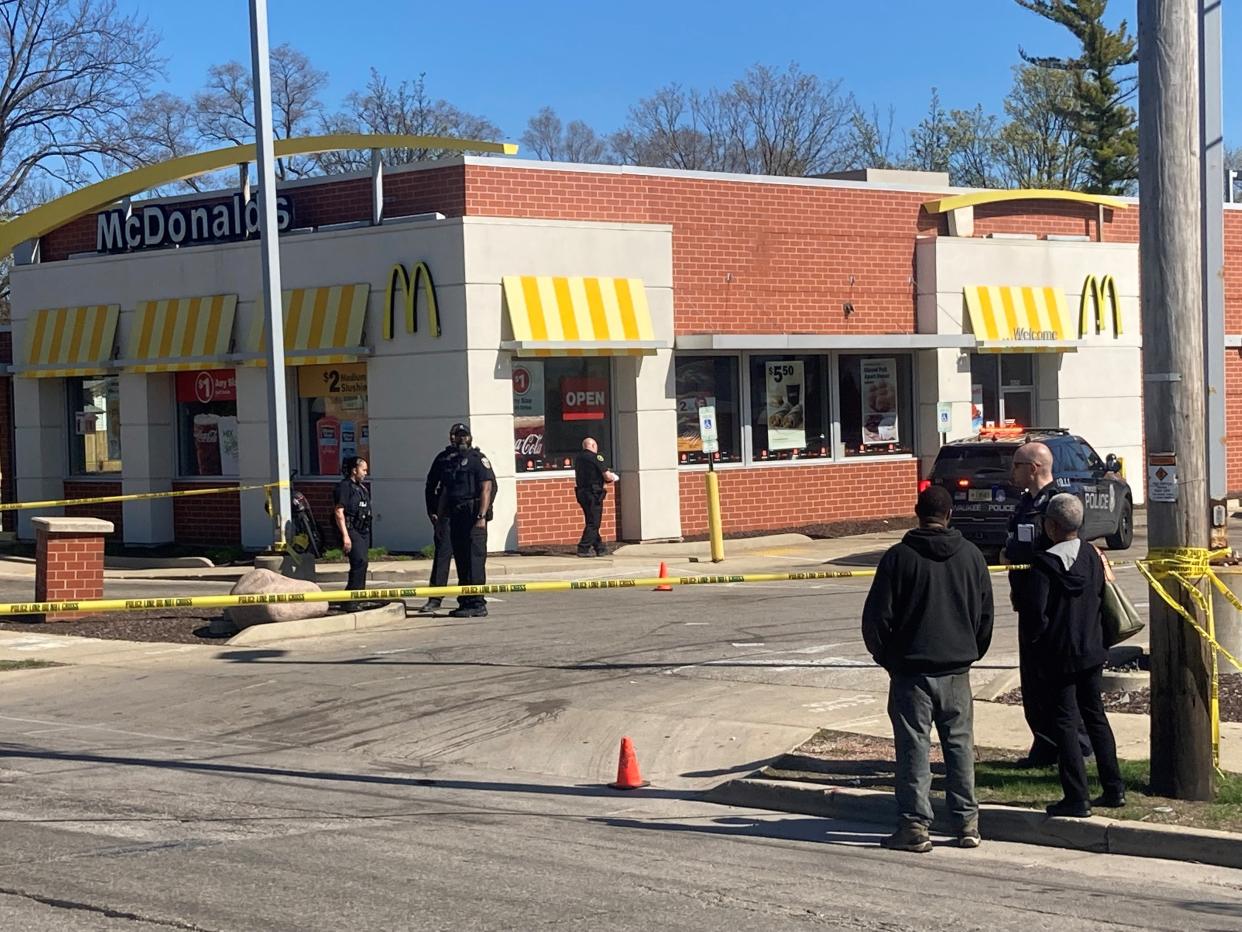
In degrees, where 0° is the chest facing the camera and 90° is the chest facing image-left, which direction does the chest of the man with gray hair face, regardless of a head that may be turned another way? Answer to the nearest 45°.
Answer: approximately 135°

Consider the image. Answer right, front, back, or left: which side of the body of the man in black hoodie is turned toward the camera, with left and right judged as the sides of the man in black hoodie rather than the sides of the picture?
back

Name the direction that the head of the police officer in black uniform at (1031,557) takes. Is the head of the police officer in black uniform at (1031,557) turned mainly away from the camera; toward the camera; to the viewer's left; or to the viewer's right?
to the viewer's left

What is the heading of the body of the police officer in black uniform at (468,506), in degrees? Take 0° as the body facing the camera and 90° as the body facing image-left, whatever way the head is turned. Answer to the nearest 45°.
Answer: approximately 45°

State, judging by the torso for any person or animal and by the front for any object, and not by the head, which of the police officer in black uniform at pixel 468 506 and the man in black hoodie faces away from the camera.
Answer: the man in black hoodie

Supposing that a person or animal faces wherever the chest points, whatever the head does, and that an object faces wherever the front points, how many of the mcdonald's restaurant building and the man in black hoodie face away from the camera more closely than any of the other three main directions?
1

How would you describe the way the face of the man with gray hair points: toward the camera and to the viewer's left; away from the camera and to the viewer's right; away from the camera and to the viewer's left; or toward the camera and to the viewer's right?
away from the camera and to the viewer's left

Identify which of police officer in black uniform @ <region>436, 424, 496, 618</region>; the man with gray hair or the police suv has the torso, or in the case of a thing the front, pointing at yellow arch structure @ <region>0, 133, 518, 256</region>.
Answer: the man with gray hair

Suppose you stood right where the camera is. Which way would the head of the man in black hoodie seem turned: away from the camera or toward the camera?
away from the camera

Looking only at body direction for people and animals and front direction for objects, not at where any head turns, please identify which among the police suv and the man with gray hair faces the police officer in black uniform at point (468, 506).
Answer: the man with gray hair

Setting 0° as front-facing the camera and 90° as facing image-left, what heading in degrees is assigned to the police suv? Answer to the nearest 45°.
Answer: approximately 225°
